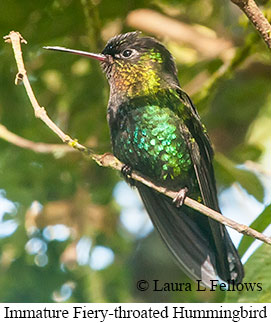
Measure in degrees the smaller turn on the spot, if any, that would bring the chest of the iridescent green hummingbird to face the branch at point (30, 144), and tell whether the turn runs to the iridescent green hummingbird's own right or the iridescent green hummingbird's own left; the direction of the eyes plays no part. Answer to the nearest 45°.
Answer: approximately 90° to the iridescent green hummingbird's own right

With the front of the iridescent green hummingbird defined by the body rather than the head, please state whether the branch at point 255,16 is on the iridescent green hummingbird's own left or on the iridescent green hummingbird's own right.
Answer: on the iridescent green hummingbird's own left

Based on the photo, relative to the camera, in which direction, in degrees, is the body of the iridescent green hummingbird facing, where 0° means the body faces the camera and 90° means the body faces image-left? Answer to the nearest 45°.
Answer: approximately 45°
